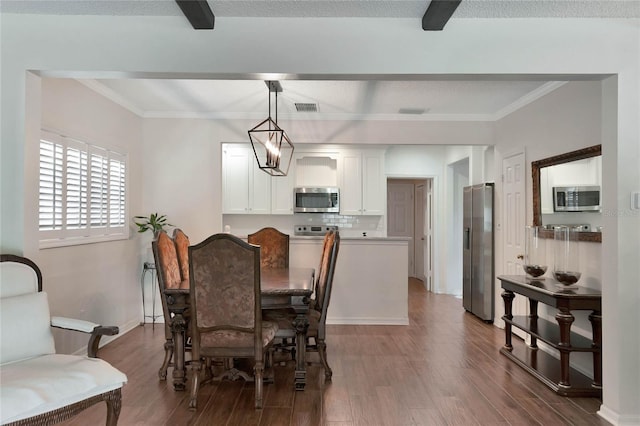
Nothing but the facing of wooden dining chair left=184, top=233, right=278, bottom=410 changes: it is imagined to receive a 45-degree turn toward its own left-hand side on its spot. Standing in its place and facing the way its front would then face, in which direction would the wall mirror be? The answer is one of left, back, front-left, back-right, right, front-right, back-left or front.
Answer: back-right

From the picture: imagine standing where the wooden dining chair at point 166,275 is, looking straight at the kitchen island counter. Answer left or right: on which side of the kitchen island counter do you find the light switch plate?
right

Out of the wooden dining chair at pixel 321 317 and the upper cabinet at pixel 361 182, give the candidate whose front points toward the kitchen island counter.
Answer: the upper cabinet

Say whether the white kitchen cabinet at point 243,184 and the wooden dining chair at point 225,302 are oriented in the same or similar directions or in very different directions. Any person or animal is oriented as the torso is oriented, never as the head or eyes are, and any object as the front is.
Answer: very different directions

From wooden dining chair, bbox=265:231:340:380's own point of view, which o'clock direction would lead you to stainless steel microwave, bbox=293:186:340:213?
The stainless steel microwave is roughly at 3 o'clock from the wooden dining chair.

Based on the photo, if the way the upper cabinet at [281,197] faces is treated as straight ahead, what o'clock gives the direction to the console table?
The console table is roughly at 11 o'clock from the upper cabinet.

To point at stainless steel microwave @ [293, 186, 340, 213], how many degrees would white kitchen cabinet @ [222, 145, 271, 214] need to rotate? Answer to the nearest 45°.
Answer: approximately 90° to its left

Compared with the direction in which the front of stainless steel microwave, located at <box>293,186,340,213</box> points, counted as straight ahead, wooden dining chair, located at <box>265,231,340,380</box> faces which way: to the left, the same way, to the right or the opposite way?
to the right

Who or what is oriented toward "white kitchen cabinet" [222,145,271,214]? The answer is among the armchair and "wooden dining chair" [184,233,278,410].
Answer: the wooden dining chair

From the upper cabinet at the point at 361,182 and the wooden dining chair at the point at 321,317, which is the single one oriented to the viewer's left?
the wooden dining chair

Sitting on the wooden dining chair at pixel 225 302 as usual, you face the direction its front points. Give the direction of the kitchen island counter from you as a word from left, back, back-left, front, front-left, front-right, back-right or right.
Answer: front-right

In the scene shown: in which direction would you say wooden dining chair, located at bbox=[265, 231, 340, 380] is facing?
to the viewer's left

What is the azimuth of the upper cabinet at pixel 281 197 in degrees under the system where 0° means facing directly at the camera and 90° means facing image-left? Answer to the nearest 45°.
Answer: approximately 0°

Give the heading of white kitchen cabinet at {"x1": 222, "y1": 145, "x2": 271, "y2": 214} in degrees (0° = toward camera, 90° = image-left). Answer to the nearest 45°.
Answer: approximately 0°
